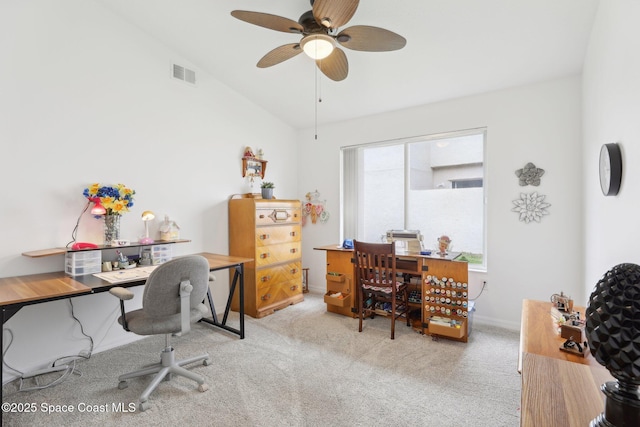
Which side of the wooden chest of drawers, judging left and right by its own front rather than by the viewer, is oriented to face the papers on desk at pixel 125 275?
right

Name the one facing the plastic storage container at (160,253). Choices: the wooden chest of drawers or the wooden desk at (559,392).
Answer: the wooden desk

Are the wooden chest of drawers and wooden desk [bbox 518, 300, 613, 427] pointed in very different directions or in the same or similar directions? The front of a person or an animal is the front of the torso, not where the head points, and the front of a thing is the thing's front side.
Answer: very different directions

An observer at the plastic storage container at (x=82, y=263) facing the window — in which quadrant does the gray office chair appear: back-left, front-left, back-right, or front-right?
front-right

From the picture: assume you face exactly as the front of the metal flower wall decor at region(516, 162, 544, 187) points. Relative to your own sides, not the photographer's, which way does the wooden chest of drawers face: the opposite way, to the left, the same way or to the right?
to the left

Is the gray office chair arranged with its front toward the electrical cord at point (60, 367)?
yes

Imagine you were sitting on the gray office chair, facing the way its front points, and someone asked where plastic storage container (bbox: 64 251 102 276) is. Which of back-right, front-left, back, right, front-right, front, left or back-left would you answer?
front

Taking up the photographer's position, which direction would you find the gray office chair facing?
facing away from the viewer and to the left of the viewer

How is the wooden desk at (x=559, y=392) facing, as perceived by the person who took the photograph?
facing to the left of the viewer

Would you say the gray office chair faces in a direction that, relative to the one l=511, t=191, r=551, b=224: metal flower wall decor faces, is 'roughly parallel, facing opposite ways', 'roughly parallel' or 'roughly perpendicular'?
roughly perpendicular
